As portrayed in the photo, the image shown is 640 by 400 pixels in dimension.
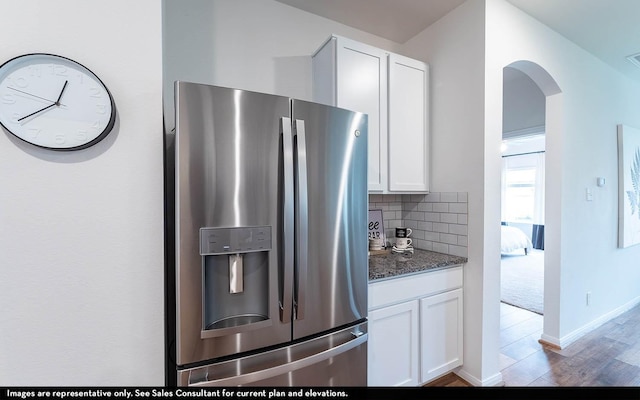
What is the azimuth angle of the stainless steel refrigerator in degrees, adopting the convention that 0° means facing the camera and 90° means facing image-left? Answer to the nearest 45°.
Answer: approximately 315°

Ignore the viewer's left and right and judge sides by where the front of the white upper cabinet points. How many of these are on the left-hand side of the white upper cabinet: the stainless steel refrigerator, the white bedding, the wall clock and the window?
2

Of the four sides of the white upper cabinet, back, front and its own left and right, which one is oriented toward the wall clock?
right

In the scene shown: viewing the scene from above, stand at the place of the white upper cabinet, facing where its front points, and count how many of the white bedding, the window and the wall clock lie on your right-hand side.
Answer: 1

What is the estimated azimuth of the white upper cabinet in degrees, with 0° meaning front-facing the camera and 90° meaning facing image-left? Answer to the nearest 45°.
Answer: approximately 315°

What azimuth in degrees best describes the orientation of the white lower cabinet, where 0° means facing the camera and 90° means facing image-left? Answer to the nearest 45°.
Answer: approximately 315°

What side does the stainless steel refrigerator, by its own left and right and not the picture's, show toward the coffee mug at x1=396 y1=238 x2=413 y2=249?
left

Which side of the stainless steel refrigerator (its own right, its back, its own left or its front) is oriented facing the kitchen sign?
left

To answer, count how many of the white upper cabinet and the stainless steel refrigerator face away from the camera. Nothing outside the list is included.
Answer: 0

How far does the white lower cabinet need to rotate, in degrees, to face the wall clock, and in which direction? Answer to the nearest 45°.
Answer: approximately 90° to its right

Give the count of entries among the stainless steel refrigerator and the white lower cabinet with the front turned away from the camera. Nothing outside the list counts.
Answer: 0

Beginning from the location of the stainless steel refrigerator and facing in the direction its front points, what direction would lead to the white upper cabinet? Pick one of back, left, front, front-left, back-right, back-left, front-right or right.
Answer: left
